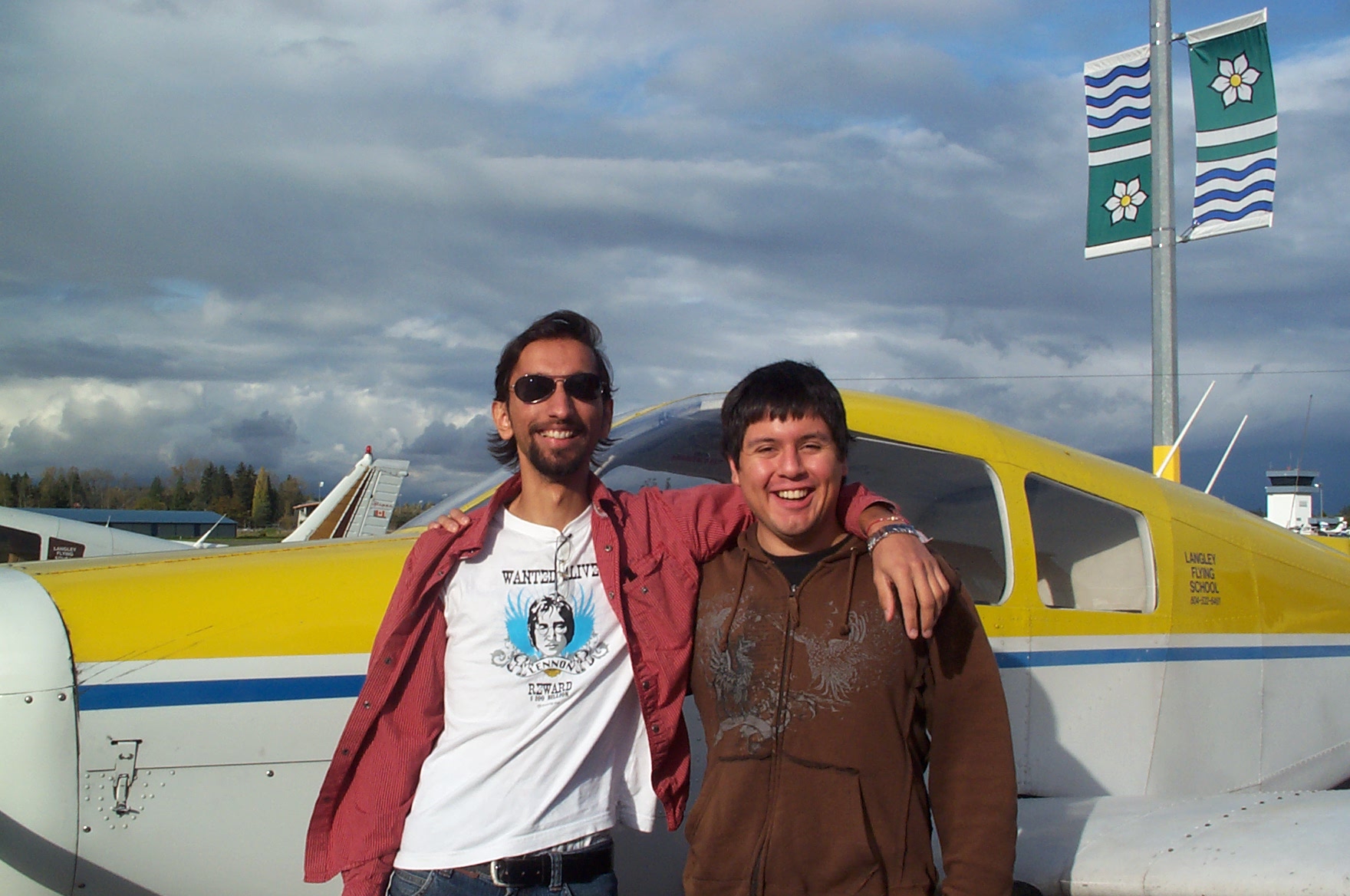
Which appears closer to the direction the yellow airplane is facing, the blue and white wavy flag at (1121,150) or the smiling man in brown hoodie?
the smiling man in brown hoodie

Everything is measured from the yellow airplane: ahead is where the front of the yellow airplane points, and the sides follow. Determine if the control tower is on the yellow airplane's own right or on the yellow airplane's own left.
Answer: on the yellow airplane's own right

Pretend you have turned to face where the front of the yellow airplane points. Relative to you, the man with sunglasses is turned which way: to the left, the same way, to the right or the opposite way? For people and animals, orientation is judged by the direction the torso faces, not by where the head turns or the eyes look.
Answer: to the left

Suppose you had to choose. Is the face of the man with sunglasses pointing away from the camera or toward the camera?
toward the camera

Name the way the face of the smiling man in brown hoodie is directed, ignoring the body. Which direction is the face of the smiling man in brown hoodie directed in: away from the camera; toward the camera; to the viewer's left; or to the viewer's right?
toward the camera

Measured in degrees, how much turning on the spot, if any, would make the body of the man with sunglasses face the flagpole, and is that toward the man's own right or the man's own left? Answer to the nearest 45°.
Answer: approximately 135° to the man's own left

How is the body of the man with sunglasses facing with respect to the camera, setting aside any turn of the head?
toward the camera

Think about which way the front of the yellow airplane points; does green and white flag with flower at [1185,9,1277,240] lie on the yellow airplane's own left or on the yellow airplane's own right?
on the yellow airplane's own right

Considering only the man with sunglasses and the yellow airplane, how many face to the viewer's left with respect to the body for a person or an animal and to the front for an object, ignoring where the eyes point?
1

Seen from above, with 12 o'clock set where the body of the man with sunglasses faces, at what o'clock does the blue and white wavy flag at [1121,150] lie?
The blue and white wavy flag is roughly at 7 o'clock from the man with sunglasses.

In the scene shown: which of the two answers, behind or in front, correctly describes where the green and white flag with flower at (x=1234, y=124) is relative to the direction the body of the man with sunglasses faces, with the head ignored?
behind

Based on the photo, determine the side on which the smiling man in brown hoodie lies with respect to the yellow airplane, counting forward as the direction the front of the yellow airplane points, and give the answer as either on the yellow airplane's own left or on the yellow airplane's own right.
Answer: on the yellow airplane's own left

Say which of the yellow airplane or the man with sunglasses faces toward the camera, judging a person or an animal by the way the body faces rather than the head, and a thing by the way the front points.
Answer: the man with sunglasses

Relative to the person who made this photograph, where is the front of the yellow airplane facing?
facing to the left of the viewer
